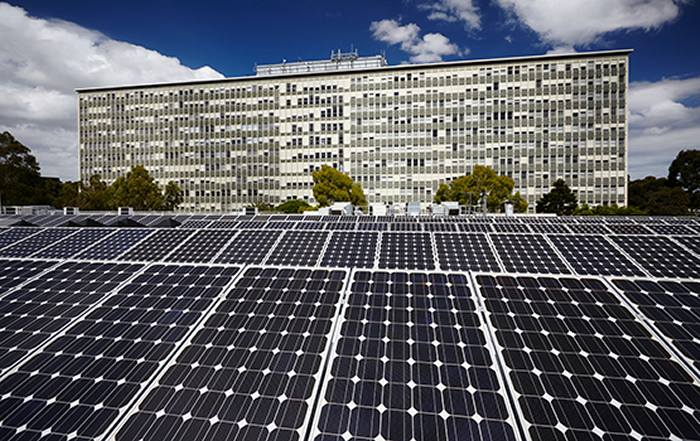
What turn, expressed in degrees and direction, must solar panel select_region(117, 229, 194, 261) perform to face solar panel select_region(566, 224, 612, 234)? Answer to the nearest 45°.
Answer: approximately 90° to its left

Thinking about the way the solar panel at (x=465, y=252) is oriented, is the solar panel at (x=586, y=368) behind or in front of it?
in front

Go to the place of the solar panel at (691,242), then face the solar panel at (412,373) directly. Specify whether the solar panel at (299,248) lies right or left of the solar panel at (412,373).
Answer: right

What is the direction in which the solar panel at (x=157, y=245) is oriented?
toward the camera

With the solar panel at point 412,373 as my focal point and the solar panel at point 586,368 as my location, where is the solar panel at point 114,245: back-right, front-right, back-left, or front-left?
front-right

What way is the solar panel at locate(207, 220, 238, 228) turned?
toward the camera

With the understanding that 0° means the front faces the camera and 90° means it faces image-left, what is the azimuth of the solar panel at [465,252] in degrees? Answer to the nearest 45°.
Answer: approximately 0°

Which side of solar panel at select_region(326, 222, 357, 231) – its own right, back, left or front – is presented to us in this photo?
front

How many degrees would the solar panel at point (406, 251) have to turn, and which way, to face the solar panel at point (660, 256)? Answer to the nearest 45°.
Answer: approximately 90° to its left

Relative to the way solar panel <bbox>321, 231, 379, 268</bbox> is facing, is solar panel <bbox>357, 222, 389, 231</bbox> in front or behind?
behind

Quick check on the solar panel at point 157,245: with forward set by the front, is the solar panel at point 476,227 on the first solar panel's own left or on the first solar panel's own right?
on the first solar panel's own left

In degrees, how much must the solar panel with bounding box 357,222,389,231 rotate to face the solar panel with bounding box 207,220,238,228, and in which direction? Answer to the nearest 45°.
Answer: approximately 135° to its right

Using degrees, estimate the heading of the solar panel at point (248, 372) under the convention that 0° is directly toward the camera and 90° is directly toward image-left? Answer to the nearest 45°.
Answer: approximately 0°

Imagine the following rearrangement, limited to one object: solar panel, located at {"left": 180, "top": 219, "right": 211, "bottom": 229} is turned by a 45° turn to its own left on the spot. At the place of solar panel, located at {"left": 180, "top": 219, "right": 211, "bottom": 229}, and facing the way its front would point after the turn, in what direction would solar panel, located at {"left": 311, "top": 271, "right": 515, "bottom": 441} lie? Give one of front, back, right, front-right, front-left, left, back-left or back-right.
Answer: front-right
